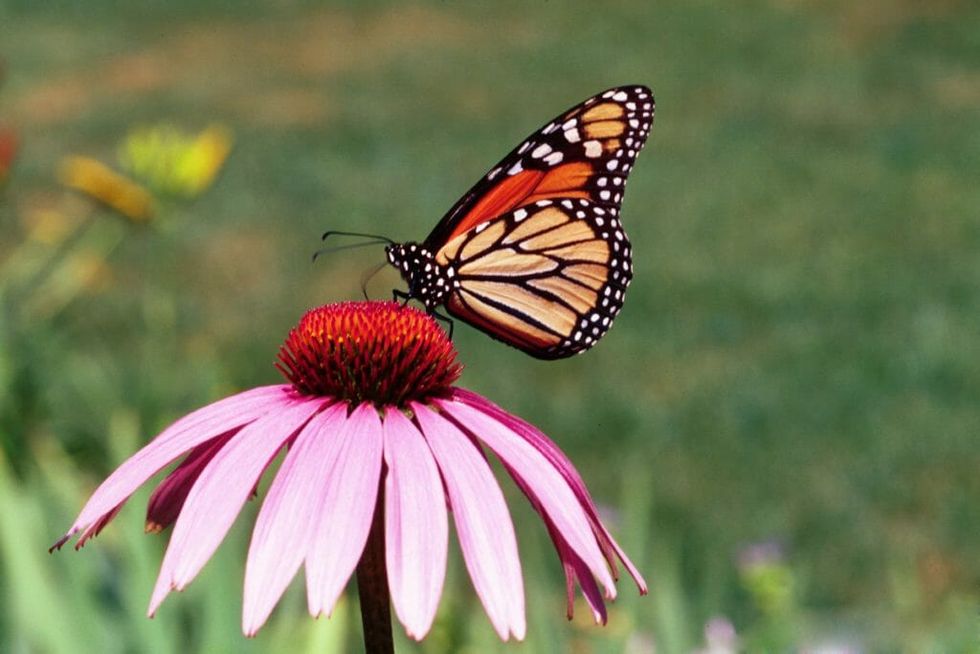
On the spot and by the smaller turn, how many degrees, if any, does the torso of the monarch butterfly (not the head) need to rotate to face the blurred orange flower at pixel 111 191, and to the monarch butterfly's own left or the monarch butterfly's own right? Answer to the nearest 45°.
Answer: approximately 45° to the monarch butterfly's own right

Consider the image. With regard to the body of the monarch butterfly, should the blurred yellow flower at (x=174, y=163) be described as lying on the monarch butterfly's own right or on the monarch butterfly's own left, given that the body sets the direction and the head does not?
on the monarch butterfly's own right

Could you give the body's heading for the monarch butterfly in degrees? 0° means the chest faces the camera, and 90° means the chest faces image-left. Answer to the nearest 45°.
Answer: approximately 90°
